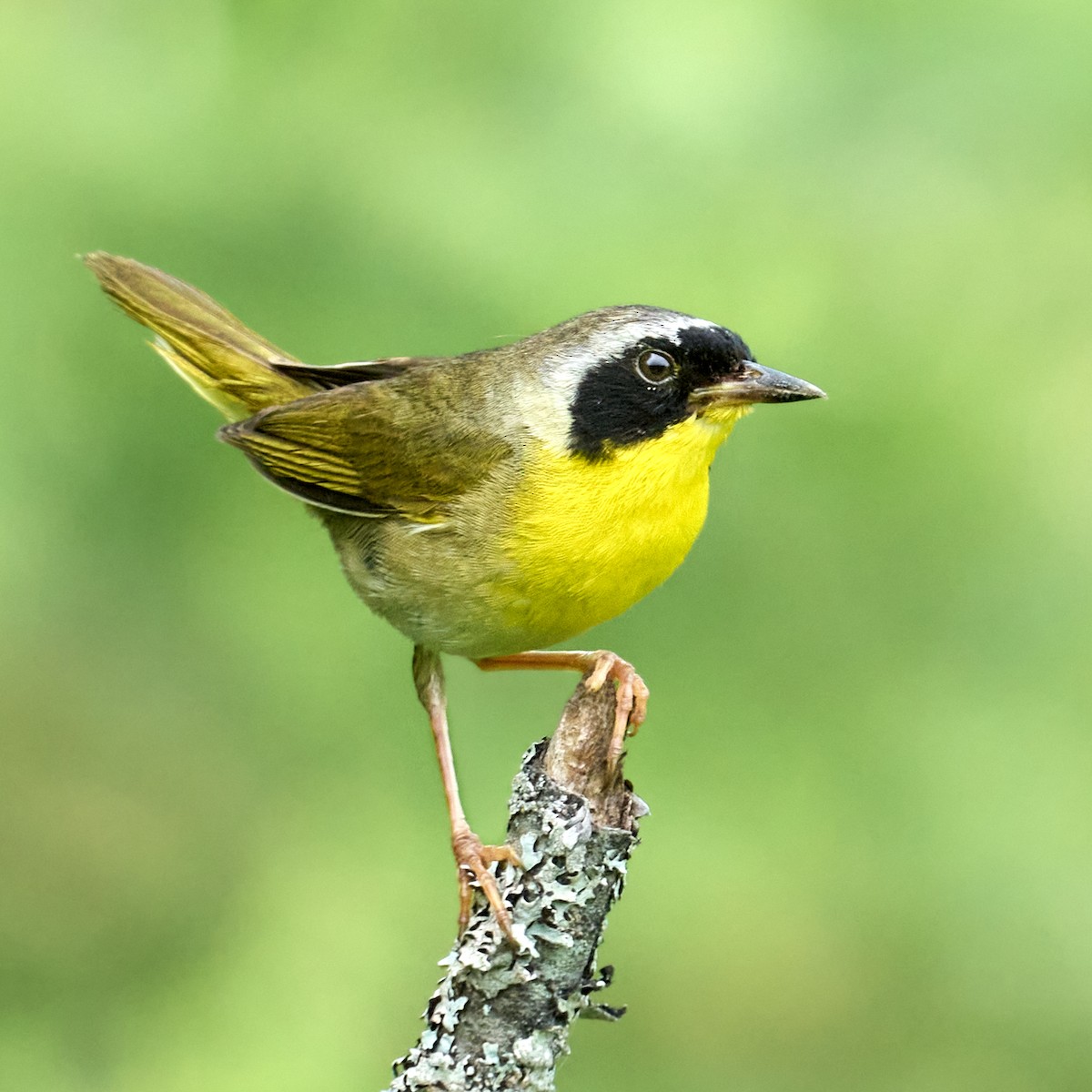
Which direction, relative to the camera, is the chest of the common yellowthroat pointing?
to the viewer's right
